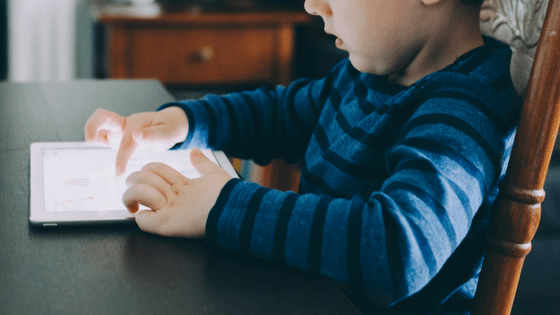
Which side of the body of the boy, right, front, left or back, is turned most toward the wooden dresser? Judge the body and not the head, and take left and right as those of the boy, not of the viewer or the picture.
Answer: right

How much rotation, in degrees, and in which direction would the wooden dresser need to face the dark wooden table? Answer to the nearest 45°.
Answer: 0° — it already faces it

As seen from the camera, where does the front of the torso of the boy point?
to the viewer's left

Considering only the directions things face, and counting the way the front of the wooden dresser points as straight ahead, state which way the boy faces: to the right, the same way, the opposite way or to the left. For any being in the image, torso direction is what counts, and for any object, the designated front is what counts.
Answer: to the right

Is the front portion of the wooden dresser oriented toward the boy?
yes

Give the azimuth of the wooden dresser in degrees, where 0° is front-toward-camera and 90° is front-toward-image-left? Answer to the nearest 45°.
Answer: approximately 0°

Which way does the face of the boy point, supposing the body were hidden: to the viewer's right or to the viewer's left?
to the viewer's left

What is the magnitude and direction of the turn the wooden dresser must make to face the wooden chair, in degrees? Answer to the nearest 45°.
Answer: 0° — it already faces it

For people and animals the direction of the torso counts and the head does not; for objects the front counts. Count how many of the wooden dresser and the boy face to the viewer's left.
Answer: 1
